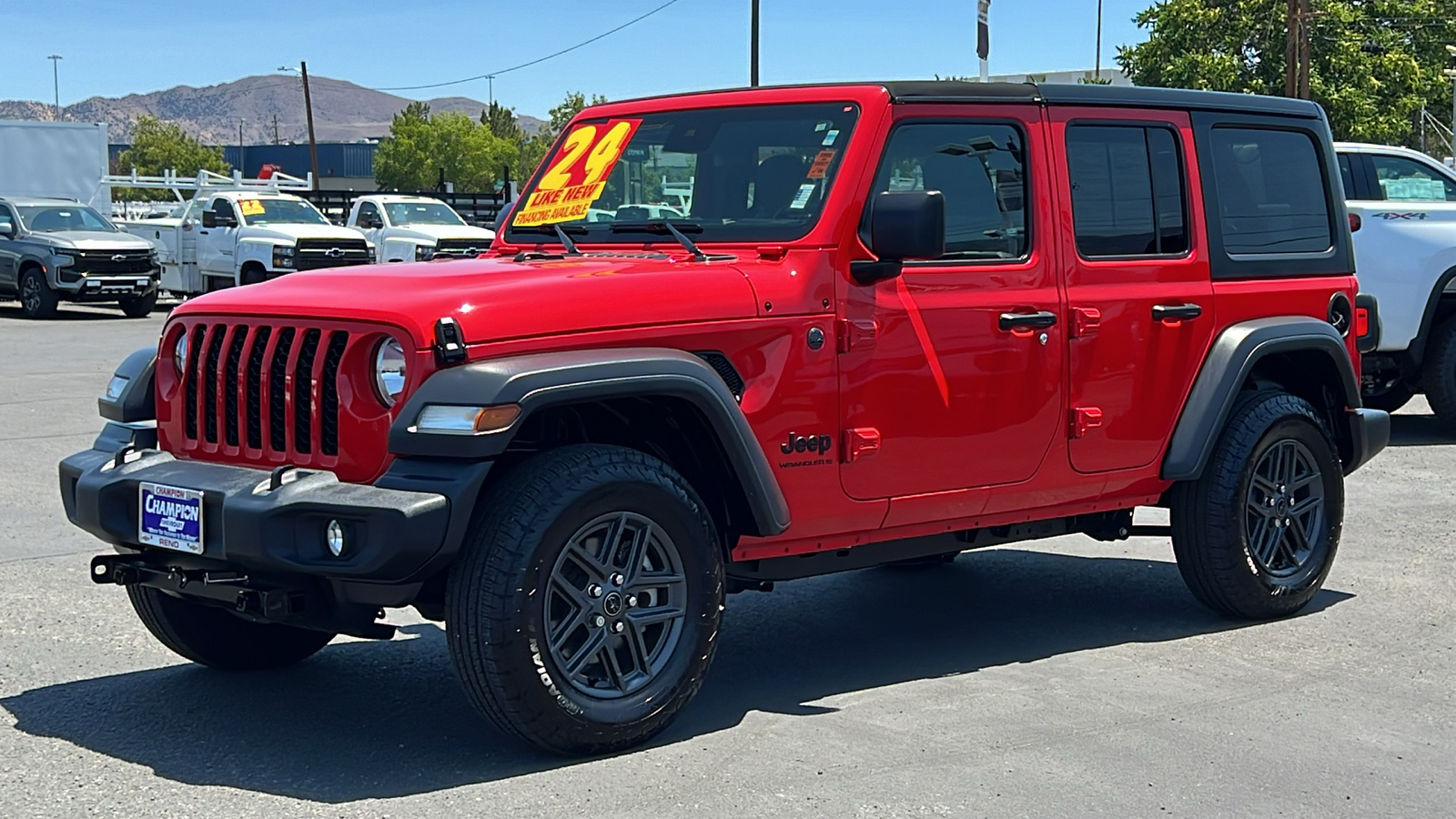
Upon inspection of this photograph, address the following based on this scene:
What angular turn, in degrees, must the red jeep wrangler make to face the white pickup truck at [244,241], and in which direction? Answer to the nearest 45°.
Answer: approximately 135° to its right

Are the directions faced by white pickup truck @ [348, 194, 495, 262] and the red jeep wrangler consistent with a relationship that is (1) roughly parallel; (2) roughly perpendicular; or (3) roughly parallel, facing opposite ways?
roughly perpendicular

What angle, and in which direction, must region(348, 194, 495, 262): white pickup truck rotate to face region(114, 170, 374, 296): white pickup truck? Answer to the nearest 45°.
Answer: approximately 135° to its right

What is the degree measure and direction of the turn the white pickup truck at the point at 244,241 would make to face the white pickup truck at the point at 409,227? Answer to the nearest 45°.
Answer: approximately 45° to its left

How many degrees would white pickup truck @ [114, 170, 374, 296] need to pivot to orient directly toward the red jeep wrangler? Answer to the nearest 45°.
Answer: approximately 45° to its right

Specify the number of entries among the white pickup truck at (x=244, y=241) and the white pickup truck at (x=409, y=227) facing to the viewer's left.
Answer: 0

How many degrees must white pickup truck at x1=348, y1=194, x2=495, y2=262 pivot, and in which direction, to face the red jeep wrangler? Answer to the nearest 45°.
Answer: approximately 45° to its right

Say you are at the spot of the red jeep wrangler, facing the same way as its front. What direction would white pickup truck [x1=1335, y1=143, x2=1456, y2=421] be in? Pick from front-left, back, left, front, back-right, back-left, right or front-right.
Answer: back

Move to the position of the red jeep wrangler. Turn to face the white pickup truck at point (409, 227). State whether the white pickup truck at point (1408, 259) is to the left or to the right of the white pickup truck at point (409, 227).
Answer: right

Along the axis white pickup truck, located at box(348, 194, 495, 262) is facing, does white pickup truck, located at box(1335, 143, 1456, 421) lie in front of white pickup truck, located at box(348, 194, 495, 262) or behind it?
in front

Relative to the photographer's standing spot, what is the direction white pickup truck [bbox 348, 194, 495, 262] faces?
facing the viewer and to the right of the viewer
